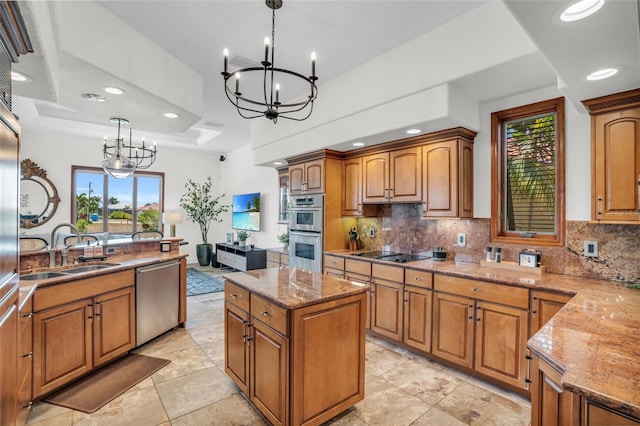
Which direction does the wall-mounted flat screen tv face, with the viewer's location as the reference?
facing the viewer and to the left of the viewer

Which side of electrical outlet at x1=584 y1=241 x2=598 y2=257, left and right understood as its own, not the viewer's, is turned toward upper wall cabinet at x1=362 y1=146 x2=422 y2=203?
right

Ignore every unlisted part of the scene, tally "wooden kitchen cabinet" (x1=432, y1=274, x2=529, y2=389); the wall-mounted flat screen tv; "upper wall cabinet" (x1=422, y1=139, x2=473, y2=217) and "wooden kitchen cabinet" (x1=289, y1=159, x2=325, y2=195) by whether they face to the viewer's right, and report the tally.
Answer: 0

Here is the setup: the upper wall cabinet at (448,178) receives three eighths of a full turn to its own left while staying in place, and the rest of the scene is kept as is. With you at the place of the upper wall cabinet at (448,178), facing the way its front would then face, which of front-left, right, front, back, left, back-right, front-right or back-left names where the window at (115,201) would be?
back

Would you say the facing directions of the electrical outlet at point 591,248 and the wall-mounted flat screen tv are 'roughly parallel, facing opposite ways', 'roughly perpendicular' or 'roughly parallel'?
roughly parallel

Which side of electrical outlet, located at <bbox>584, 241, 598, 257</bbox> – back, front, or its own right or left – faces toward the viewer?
front

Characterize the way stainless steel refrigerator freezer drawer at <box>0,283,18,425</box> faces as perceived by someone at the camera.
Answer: facing to the right of the viewer

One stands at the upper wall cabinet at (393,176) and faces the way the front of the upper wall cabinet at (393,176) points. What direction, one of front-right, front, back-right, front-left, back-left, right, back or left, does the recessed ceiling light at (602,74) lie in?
left

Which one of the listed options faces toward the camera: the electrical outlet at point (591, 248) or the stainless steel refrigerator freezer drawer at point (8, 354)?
the electrical outlet

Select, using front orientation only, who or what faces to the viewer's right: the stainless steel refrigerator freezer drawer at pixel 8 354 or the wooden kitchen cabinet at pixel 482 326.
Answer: the stainless steel refrigerator freezer drawer at pixel 8 354

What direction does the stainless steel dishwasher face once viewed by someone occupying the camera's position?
facing the viewer and to the right of the viewer
